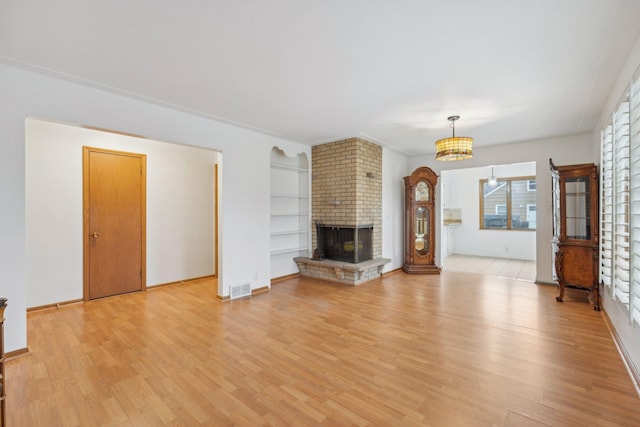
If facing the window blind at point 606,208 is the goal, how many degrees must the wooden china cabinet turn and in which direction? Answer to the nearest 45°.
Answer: approximately 90° to its left

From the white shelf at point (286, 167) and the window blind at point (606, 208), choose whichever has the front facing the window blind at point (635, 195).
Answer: the white shelf

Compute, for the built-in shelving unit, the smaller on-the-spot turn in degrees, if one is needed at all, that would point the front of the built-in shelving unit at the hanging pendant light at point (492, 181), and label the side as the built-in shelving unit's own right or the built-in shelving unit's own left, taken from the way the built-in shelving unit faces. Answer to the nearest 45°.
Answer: approximately 45° to the built-in shelving unit's own left

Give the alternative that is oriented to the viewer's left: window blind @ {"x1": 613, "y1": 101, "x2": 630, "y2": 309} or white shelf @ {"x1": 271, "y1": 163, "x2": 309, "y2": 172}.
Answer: the window blind

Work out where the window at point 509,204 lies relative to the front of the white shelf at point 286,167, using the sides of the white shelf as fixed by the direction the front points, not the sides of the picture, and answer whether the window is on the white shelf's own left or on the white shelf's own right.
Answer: on the white shelf's own left

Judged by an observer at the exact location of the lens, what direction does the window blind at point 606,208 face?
facing to the left of the viewer

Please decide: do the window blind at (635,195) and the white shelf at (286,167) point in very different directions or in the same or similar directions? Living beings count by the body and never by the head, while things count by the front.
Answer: very different directions

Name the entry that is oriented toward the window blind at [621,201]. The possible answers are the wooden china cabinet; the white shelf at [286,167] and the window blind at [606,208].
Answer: the white shelf

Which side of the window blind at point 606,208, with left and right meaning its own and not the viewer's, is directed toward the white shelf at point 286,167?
front

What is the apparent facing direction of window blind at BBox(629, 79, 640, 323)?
to the viewer's left

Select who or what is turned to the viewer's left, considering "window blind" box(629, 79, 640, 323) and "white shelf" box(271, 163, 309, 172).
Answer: the window blind

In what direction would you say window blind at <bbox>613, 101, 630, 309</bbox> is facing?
to the viewer's left
